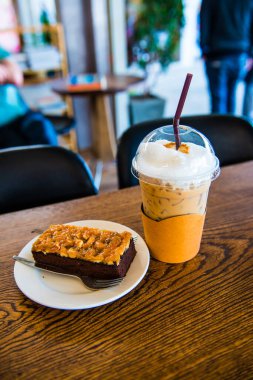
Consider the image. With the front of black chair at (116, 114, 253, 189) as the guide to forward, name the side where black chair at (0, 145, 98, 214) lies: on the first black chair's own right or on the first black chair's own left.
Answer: on the first black chair's own right

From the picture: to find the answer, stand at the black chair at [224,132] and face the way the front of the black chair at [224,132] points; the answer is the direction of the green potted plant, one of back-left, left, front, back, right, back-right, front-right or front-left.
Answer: back

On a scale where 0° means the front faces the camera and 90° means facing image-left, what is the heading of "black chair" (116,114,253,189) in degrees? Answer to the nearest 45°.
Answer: approximately 0°

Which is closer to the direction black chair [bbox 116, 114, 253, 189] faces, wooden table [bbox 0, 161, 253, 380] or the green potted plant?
the wooden table

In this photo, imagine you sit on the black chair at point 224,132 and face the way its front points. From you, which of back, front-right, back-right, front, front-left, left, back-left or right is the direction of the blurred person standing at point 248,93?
back

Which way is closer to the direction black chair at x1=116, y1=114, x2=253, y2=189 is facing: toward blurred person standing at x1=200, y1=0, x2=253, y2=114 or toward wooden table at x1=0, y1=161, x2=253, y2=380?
the wooden table

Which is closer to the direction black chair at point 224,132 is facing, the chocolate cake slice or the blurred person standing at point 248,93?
the chocolate cake slice

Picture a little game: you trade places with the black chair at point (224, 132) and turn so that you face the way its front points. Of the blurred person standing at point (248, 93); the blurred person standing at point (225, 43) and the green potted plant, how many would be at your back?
3
